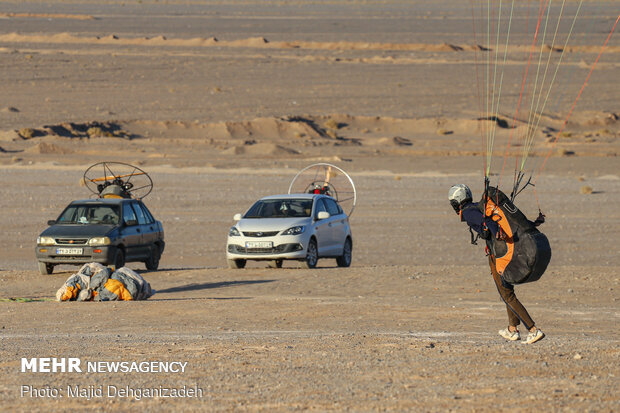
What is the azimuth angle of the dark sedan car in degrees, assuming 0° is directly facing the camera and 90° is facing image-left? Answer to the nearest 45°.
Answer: approximately 45°

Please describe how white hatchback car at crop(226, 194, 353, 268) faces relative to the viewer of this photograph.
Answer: facing the viewer and to the left of the viewer

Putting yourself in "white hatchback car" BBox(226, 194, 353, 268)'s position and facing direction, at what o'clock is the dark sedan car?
The dark sedan car is roughly at 1 o'clock from the white hatchback car.

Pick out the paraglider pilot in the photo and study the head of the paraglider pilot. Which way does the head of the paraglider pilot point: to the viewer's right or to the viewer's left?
to the viewer's left

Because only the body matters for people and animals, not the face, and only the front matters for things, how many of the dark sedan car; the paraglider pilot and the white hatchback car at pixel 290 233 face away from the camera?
0

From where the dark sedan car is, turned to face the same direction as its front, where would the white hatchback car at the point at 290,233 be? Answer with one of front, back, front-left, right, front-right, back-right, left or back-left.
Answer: back-left

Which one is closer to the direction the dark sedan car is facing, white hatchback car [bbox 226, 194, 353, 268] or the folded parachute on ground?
the folded parachute on ground

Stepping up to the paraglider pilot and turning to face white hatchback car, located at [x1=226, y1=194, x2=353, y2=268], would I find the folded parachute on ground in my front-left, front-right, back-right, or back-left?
front-left

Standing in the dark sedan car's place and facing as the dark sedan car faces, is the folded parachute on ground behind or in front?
in front

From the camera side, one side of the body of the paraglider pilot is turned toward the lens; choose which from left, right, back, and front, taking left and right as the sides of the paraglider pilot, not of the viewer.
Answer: left

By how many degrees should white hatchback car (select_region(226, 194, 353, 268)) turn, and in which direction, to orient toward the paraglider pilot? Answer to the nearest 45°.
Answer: approximately 45° to its left

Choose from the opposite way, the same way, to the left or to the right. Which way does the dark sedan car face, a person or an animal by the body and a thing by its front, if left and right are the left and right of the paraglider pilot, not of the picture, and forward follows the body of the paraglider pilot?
to the left
